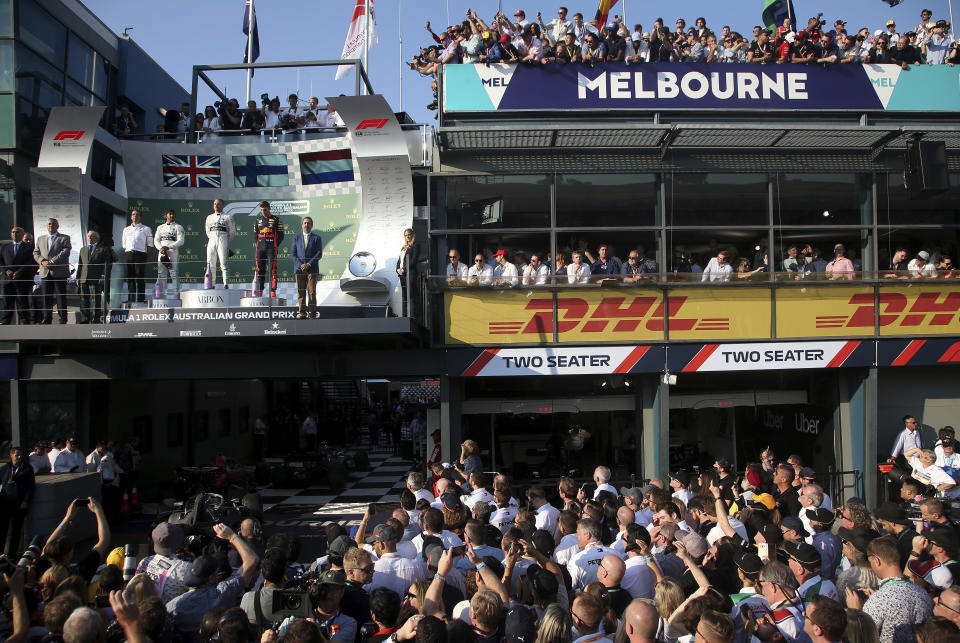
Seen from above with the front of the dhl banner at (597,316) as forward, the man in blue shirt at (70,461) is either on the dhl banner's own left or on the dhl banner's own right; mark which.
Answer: on the dhl banner's own right

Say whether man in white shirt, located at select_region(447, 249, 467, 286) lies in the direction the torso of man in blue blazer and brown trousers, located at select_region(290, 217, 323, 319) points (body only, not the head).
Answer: no

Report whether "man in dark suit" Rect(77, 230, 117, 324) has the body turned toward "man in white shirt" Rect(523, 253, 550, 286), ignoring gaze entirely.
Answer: no

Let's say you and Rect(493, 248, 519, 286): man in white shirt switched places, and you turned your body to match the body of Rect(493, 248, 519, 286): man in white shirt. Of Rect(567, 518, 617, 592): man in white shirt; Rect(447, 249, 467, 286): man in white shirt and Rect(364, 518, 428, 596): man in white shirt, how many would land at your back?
0

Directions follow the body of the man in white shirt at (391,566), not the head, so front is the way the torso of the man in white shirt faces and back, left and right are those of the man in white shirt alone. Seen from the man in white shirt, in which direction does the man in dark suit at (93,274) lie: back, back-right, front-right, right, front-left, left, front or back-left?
front

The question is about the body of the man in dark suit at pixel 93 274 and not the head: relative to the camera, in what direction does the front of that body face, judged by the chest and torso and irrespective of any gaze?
toward the camera

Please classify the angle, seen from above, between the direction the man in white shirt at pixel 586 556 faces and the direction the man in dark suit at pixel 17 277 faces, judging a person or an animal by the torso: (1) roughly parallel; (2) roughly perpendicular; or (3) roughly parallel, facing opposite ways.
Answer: roughly parallel, facing opposite ways

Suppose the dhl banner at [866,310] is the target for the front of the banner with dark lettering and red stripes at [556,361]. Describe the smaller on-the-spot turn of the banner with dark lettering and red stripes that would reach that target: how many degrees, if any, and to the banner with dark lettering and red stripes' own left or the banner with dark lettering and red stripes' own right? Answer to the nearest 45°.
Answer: approximately 90° to the banner with dark lettering and red stripes' own left

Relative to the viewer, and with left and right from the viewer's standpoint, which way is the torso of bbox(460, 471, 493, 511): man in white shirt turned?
facing away from the viewer and to the left of the viewer

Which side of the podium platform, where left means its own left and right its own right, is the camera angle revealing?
front

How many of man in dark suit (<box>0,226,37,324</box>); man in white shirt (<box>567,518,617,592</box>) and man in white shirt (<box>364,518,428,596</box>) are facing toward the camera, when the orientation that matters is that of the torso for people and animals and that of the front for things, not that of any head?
1

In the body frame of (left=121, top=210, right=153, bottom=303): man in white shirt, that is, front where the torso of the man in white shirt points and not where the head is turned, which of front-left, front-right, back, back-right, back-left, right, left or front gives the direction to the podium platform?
front-left

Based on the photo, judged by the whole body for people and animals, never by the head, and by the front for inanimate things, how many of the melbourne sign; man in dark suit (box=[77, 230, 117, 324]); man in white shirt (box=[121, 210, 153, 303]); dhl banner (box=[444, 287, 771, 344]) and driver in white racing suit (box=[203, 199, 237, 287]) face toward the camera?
5

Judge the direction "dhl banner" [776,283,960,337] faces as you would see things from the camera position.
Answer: facing the viewer

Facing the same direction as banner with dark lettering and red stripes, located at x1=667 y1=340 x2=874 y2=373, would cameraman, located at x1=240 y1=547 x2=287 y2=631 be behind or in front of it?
in front

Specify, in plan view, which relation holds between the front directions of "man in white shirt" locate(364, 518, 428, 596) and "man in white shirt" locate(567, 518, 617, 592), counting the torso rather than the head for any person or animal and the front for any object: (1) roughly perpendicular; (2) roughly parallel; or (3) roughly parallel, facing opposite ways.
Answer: roughly parallel

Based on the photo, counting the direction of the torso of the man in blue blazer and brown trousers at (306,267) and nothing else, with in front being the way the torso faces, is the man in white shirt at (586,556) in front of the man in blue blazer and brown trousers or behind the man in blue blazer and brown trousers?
in front

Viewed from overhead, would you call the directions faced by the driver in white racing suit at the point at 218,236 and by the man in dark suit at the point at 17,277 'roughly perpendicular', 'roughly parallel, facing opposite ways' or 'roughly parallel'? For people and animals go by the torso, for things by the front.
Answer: roughly parallel

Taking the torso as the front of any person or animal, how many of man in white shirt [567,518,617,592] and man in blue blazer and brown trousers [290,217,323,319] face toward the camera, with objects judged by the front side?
1

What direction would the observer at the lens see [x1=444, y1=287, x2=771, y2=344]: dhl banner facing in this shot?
facing the viewer

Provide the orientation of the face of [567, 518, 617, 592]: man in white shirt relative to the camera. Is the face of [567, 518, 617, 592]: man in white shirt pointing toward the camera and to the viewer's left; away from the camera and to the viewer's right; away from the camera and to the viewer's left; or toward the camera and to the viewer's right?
away from the camera and to the viewer's left
